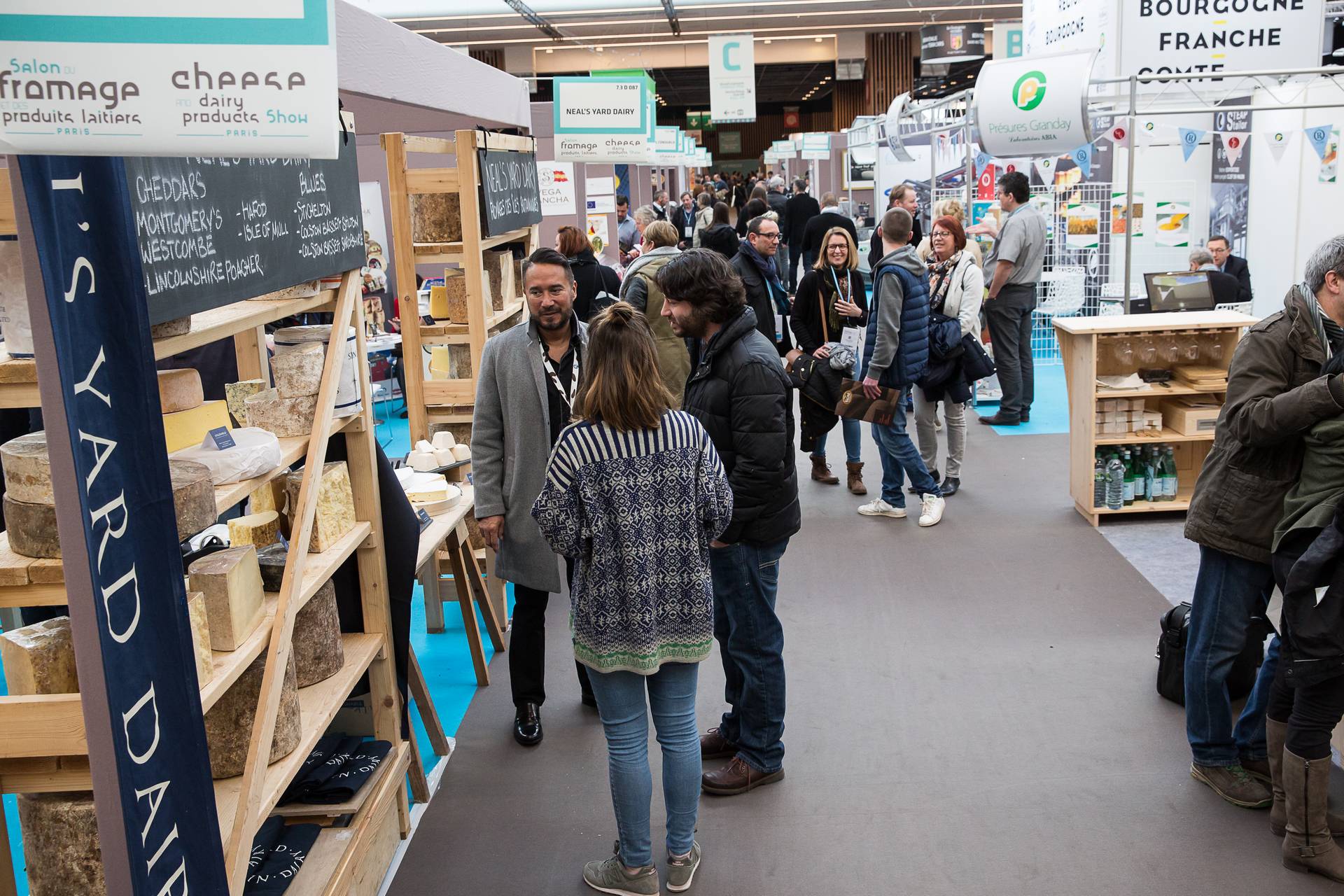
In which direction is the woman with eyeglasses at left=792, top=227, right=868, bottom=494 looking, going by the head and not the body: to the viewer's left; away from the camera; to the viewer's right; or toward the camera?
toward the camera

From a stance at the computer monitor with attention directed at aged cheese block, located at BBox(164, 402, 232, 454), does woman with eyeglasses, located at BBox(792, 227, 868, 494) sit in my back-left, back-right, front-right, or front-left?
front-right

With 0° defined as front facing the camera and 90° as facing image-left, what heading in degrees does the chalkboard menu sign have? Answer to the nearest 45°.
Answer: approximately 315°

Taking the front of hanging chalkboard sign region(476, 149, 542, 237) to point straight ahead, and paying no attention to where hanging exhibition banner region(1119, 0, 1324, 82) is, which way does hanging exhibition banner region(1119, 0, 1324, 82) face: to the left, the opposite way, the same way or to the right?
to the right

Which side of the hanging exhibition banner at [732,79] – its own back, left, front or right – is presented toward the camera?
front

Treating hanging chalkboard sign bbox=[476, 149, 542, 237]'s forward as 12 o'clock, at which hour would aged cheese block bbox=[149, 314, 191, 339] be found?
The aged cheese block is roughly at 2 o'clock from the hanging chalkboard sign.

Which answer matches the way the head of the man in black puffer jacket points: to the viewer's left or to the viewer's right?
to the viewer's left

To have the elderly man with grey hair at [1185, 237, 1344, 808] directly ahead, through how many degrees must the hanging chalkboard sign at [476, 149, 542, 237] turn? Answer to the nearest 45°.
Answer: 0° — it already faces them

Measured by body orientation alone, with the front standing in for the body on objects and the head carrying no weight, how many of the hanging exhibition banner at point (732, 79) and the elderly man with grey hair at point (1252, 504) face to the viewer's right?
1

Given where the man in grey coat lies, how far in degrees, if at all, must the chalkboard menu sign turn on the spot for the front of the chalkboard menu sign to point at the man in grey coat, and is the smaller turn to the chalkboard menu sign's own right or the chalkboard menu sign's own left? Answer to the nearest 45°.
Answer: approximately 90° to the chalkboard menu sign's own left

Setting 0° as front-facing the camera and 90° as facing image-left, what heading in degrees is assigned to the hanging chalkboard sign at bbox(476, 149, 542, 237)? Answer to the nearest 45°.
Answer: approximately 315°

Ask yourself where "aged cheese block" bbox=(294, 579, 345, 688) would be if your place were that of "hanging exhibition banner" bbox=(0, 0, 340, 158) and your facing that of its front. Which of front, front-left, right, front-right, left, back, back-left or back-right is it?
back

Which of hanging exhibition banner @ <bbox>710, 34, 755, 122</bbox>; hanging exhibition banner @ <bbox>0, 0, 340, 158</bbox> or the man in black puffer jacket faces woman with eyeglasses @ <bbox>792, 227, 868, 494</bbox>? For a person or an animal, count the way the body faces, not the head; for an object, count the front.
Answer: hanging exhibition banner @ <bbox>710, 34, 755, 122</bbox>

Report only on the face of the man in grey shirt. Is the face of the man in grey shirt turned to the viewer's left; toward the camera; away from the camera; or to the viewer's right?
to the viewer's left

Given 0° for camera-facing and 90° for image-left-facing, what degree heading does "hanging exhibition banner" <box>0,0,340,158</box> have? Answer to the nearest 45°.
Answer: approximately 0°

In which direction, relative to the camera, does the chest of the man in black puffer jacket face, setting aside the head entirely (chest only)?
to the viewer's left

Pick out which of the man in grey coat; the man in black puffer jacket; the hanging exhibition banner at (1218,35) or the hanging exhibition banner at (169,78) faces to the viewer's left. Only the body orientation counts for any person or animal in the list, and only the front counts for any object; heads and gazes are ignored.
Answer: the man in black puffer jacket

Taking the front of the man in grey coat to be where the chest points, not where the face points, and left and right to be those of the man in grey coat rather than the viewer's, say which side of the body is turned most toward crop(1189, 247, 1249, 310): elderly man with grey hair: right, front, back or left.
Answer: left

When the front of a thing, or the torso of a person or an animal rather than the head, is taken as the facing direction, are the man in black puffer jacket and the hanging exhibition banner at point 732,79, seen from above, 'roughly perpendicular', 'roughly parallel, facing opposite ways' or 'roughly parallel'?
roughly perpendicular

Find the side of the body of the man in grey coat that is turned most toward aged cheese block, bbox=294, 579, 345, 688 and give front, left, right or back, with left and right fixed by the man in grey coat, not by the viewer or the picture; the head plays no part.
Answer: right

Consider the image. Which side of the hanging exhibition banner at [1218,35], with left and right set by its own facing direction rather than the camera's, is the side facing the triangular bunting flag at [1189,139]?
front

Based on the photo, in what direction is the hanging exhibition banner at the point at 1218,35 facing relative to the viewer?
toward the camera
